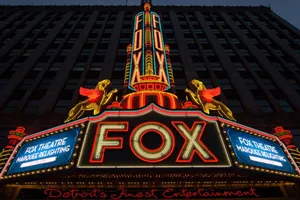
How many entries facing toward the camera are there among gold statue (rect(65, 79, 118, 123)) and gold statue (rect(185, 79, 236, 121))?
0

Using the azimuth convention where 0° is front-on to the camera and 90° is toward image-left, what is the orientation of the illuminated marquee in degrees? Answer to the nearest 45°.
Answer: approximately 315°

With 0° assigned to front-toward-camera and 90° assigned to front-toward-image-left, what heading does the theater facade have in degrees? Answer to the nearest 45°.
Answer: approximately 0°

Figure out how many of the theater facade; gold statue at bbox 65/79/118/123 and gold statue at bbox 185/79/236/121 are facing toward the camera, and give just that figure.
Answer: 1

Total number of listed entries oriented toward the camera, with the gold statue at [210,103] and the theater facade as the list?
1
